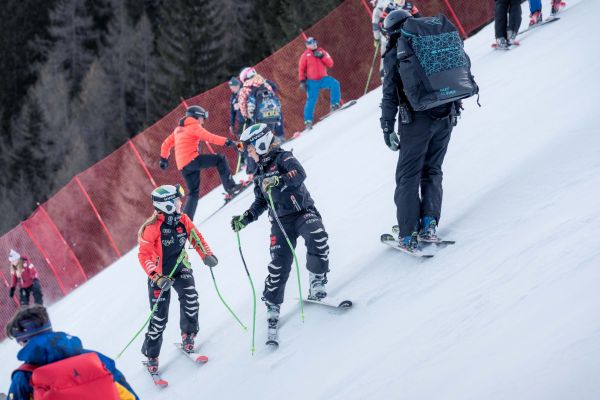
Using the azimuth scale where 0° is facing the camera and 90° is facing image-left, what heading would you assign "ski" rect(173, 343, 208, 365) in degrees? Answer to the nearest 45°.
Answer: approximately 315°

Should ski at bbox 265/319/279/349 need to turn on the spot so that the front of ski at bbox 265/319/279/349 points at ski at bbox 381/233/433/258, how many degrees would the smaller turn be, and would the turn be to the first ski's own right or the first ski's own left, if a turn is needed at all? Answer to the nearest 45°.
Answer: approximately 90° to the first ski's own left

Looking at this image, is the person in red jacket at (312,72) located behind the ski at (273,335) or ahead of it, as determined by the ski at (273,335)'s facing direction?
behind

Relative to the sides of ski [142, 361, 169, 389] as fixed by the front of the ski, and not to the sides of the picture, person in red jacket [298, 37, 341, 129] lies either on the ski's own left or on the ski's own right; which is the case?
on the ski's own left

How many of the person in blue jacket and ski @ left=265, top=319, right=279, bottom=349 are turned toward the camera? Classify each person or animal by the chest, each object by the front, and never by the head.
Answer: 1

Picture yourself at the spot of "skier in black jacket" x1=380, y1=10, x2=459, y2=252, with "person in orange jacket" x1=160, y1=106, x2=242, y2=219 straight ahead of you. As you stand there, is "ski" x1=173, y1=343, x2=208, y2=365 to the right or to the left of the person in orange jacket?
left

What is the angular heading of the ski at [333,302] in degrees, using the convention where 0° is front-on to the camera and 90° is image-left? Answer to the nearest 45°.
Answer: approximately 315°

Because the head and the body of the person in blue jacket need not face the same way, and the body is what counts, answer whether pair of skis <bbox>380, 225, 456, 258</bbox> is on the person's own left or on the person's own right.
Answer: on the person's own right

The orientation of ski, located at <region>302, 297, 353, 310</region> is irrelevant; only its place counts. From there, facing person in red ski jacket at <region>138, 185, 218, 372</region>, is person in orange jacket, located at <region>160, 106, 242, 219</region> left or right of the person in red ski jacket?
right

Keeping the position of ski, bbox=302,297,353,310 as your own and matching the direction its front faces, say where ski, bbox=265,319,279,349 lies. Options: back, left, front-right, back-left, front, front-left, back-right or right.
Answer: back-right

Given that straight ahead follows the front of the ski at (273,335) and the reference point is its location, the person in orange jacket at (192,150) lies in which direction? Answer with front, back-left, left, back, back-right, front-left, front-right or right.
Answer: back
